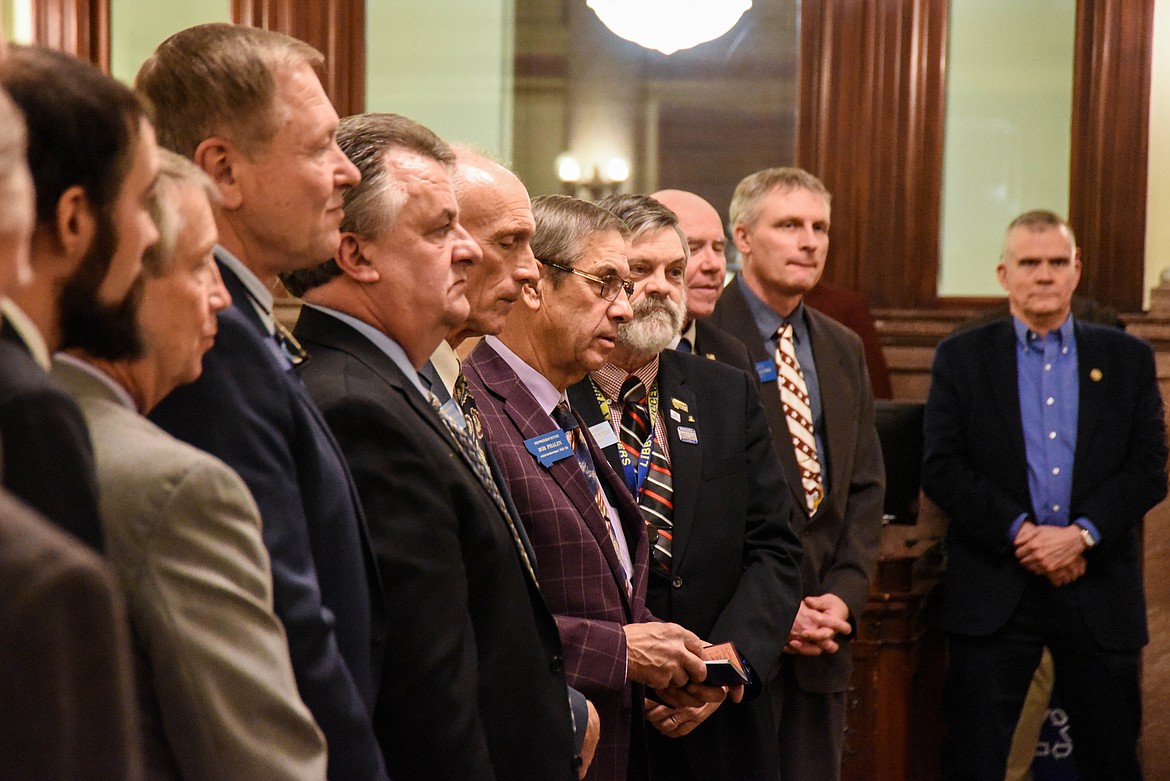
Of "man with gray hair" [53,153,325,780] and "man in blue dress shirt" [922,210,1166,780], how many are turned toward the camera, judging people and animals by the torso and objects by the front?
1

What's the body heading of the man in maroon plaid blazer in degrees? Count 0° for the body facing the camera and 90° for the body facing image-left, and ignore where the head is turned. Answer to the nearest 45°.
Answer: approximately 315°

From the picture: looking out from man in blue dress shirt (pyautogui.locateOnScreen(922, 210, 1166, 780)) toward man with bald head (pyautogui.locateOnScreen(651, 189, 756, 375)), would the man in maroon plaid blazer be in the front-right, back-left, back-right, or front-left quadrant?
front-left

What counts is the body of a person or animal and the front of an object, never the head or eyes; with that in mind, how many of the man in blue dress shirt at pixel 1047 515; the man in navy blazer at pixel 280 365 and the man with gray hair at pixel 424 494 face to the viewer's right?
2

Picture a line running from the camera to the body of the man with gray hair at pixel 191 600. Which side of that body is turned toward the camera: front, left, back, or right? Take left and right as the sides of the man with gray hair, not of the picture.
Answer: right

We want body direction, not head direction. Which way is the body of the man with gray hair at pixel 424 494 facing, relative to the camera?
to the viewer's right

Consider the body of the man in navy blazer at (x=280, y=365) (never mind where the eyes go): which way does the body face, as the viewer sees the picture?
to the viewer's right

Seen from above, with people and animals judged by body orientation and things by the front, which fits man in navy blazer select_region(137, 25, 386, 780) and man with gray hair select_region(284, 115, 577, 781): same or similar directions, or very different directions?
same or similar directions

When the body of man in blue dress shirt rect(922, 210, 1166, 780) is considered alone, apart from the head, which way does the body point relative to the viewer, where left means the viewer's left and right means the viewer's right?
facing the viewer

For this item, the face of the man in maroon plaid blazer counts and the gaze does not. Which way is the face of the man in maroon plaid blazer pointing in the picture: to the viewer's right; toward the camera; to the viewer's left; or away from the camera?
to the viewer's right
